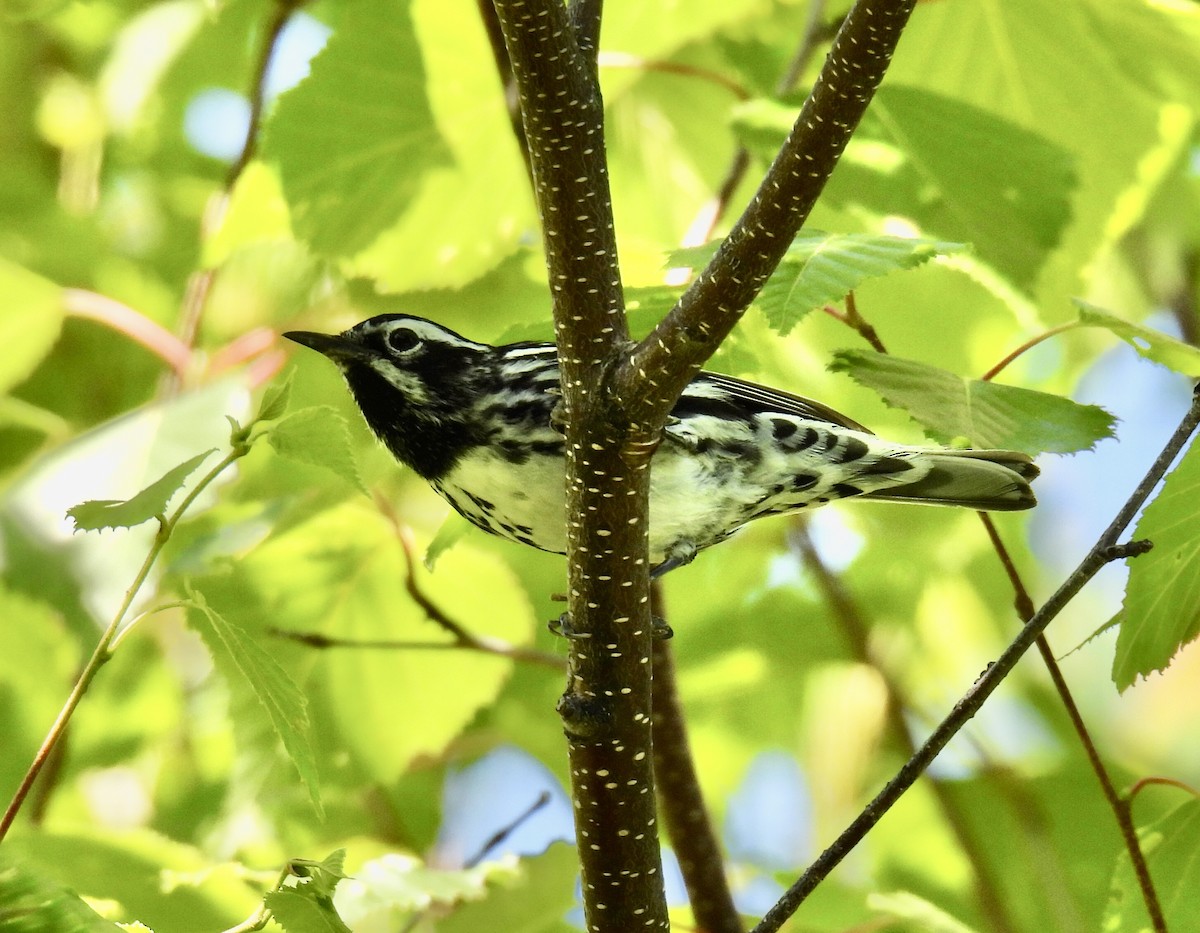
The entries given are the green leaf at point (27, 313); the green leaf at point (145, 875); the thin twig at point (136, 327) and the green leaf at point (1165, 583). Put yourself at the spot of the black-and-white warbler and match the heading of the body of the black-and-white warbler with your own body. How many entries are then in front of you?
3

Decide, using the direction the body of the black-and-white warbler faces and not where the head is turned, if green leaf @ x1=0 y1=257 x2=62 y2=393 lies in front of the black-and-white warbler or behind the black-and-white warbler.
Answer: in front

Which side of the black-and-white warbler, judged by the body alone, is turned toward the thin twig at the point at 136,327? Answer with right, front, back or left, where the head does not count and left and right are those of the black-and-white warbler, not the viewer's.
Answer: front

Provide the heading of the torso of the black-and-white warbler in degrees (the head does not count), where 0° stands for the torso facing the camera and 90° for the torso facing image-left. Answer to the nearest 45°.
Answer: approximately 90°
